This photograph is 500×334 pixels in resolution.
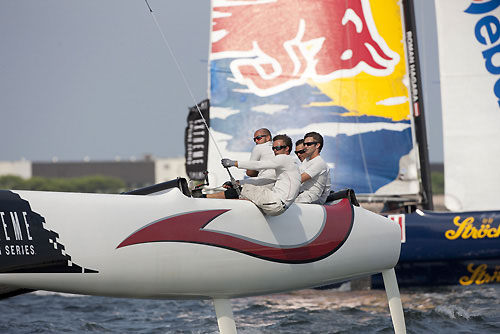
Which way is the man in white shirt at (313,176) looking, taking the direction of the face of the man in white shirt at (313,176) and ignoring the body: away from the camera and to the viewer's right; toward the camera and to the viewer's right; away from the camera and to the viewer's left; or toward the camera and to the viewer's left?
toward the camera and to the viewer's left

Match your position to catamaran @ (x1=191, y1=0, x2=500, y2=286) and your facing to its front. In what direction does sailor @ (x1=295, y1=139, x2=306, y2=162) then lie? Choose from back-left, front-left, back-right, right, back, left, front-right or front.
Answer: right

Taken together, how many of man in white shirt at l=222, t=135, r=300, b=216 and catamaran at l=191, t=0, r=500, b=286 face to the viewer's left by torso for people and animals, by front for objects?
1

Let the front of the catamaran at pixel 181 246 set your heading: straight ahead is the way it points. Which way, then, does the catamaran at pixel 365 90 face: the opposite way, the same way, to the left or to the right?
the opposite way

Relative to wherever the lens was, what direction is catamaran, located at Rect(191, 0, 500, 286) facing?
facing to the right of the viewer

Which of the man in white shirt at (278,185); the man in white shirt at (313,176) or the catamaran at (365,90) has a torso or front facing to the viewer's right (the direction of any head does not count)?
the catamaran

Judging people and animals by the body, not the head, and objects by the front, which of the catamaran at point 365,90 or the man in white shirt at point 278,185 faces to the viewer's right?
the catamaran
